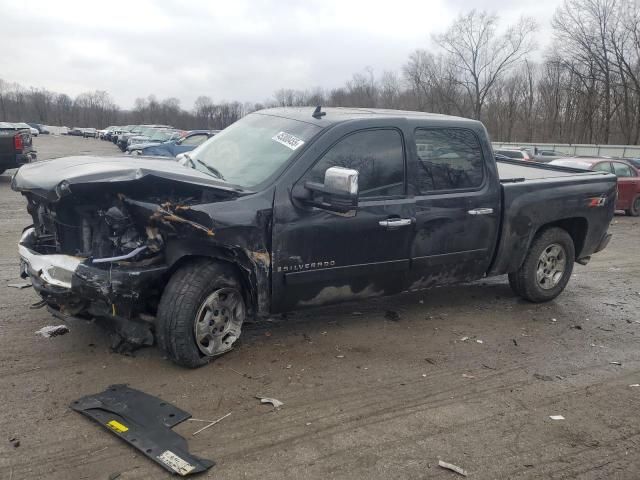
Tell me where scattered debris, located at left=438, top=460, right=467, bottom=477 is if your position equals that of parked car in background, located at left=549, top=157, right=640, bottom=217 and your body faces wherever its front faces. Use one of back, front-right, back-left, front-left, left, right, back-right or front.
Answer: front-left

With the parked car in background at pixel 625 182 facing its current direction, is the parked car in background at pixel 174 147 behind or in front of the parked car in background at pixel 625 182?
in front

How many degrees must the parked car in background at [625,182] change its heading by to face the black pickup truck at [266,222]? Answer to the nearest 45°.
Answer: approximately 45° to its left

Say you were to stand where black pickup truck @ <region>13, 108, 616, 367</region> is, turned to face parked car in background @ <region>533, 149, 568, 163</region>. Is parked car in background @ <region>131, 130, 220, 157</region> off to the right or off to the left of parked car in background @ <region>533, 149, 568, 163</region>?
left

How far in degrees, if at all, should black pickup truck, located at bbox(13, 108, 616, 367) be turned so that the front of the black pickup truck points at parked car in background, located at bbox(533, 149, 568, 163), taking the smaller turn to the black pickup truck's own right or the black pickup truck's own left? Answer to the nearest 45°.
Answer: approximately 180°

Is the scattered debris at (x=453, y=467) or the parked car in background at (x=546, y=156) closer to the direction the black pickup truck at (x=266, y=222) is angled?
the scattered debris

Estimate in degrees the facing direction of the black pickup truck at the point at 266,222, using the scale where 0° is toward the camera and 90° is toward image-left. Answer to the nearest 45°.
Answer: approximately 45°

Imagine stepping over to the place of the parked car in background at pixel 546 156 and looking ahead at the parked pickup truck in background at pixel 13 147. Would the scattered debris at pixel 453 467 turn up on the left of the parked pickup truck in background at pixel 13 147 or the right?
left
